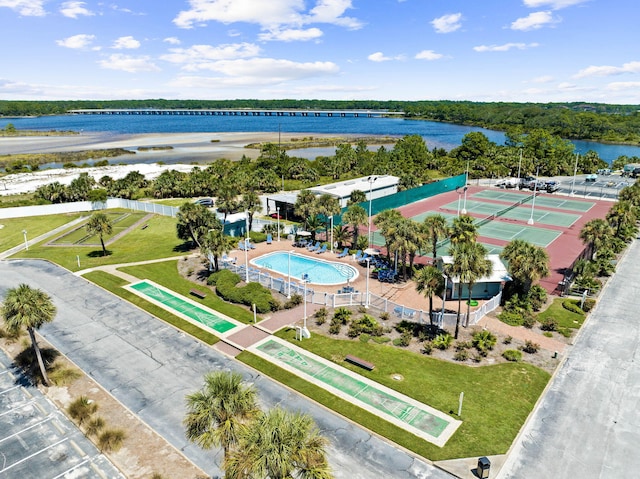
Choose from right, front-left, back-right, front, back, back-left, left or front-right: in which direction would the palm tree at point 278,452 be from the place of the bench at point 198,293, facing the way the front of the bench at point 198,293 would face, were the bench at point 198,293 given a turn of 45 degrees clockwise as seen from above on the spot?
left

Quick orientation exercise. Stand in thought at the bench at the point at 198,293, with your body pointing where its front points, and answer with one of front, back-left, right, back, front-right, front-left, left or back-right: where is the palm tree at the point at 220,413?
front-left

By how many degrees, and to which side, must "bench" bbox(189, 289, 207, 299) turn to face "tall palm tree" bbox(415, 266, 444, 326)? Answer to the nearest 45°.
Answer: approximately 90° to its left

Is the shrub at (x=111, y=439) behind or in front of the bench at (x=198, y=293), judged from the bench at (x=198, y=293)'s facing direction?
in front

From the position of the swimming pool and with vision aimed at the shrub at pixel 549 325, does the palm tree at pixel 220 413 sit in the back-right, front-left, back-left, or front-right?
front-right

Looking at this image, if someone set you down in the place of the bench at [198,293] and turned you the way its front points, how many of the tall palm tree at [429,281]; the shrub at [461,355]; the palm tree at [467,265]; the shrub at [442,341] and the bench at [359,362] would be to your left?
5

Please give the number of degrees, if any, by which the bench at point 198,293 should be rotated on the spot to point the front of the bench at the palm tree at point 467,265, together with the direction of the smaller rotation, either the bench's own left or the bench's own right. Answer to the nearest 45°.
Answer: approximately 90° to the bench's own left

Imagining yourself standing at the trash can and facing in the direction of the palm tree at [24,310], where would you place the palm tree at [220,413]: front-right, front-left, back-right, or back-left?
front-left

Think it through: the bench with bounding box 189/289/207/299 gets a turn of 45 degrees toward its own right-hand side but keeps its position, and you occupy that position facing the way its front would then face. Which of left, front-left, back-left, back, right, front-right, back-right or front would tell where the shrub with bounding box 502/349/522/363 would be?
back-left

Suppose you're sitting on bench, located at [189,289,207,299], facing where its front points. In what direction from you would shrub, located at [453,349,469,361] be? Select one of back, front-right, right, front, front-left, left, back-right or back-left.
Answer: left

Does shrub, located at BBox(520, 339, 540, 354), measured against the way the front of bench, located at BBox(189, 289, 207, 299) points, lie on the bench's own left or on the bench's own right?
on the bench's own left

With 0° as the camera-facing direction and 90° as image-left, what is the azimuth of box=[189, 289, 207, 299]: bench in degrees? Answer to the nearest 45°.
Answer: approximately 45°

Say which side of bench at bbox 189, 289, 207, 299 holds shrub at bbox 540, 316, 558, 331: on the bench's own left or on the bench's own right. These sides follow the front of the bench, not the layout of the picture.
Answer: on the bench's own left

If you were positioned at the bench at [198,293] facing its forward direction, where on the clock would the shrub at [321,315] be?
The shrub is roughly at 9 o'clock from the bench.
